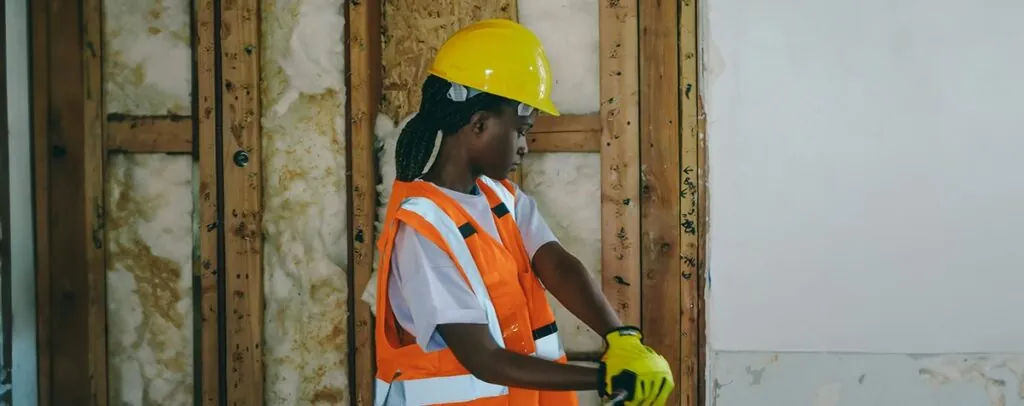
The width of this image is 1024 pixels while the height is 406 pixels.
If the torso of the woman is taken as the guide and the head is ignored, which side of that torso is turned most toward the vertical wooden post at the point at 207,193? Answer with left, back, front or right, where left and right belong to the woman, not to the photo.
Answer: back

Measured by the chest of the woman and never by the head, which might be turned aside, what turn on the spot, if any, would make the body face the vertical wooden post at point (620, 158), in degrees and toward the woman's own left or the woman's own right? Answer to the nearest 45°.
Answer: approximately 90° to the woman's own left

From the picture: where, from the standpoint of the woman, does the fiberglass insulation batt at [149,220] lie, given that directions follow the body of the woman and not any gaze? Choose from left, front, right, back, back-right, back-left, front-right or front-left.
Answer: back

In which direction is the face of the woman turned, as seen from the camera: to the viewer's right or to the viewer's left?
to the viewer's right

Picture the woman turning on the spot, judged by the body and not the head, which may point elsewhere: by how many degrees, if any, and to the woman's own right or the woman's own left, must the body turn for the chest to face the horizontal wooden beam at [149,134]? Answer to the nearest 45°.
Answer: approximately 180°

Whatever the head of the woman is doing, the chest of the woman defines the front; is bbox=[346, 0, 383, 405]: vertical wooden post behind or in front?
behind

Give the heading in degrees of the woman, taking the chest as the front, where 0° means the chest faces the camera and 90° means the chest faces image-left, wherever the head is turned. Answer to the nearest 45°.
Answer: approximately 315°

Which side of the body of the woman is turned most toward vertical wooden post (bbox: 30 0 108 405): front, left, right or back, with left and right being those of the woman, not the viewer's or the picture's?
back

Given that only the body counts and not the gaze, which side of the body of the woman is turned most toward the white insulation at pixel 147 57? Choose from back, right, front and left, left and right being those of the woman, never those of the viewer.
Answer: back

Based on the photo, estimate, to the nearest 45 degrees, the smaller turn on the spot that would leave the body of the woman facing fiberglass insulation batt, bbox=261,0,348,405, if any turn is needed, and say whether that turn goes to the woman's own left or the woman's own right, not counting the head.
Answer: approximately 180°
